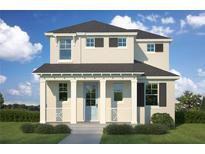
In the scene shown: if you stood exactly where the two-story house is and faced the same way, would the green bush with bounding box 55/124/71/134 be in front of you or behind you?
in front

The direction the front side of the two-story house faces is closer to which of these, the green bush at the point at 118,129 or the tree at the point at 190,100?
the green bush

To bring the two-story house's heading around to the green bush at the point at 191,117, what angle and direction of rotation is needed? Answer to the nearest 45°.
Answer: approximately 135° to its left

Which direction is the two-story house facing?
toward the camera

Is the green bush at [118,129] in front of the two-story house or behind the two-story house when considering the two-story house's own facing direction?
in front

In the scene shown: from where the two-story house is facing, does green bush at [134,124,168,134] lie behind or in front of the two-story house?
in front

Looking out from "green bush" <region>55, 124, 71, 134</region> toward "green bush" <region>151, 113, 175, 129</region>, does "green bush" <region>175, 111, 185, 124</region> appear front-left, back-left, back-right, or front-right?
front-left

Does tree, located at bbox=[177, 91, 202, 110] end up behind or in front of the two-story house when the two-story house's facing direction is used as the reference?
behind

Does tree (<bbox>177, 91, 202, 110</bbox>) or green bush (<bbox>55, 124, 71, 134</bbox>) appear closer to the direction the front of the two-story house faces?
the green bush
